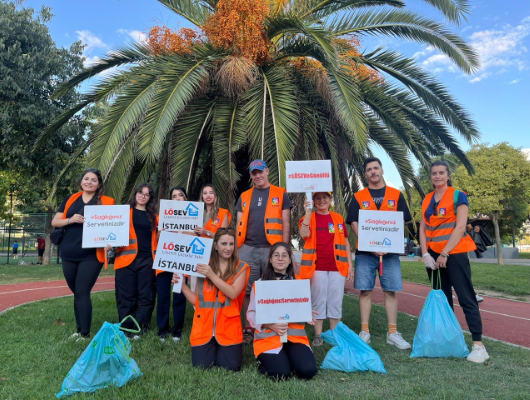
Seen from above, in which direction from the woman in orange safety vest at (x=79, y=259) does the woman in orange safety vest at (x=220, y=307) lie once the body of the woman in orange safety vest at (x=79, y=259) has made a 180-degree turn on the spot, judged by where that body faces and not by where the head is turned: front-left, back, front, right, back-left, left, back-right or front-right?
back-right

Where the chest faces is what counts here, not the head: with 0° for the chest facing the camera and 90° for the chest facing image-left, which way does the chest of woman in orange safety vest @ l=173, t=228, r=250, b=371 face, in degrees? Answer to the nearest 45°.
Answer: approximately 0°

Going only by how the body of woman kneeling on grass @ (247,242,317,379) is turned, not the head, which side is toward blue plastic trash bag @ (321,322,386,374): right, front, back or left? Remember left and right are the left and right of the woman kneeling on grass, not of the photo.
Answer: left

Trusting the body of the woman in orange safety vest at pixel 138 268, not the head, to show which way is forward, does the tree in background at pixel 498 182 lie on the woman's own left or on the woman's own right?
on the woman's own left

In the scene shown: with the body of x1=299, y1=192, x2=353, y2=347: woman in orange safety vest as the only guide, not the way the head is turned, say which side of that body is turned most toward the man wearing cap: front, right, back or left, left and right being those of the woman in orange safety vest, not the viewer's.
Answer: right

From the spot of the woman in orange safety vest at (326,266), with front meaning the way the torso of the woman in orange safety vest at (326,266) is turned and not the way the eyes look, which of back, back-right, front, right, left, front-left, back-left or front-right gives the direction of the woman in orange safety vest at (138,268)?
right

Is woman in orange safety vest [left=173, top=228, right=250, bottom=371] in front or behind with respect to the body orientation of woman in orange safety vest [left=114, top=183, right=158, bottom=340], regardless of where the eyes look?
in front
